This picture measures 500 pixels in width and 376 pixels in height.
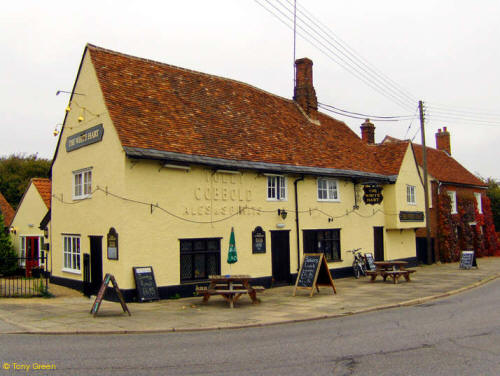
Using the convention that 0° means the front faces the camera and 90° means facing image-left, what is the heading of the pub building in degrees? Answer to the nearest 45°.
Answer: approximately 315°

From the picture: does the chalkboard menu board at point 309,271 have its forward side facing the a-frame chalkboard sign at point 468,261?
no

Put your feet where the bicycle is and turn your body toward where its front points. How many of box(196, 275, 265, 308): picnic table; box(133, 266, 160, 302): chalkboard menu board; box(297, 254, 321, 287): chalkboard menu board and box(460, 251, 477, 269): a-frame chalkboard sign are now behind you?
1

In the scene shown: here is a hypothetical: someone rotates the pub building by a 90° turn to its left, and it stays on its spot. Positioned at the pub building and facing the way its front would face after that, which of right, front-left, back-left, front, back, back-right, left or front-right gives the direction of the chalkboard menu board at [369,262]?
front

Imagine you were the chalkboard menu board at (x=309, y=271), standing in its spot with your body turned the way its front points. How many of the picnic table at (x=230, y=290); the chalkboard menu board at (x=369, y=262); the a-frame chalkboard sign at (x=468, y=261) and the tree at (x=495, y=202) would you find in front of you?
1

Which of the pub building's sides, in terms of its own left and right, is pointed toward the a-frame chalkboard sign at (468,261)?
left

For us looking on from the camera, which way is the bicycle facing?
facing the viewer and to the left of the viewer

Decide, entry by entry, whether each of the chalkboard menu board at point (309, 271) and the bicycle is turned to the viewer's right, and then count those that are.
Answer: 0

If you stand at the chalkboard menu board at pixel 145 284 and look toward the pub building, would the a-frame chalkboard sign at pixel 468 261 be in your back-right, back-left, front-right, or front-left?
front-right

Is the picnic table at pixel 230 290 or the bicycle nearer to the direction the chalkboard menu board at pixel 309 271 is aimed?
the picnic table

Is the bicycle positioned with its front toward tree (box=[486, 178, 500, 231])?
no

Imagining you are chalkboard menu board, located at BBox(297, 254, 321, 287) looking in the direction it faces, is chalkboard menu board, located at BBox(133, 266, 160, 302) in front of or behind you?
in front

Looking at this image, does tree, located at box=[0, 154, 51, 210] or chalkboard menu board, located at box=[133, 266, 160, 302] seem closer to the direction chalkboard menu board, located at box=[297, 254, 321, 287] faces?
the chalkboard menu board

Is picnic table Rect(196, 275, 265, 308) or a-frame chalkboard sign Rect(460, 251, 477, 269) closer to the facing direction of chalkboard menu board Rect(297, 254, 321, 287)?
the picnic table

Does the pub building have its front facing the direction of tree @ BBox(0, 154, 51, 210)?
no

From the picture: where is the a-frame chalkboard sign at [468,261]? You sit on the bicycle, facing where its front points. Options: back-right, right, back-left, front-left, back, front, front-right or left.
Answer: back
